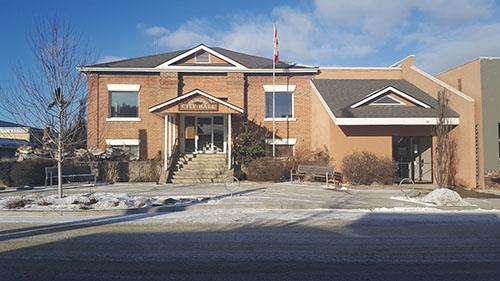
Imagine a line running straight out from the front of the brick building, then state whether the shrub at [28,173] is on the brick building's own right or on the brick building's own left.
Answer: on the brick building's own right

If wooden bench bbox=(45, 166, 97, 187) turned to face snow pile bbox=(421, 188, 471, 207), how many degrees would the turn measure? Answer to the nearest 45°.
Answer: approximately 45° to its left

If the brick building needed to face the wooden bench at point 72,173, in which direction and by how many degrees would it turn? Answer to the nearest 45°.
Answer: approximately 45° to its right

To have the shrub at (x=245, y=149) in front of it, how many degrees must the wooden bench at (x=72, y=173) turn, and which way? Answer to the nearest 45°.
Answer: approximately 90° to its left

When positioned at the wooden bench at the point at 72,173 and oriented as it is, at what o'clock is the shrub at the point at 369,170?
The shrub is roughly at 10 o'clock from the wooden bench.

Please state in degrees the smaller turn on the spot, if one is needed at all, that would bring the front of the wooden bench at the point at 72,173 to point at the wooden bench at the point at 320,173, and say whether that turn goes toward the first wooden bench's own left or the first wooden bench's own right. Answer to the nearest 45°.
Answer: approximately 45° to the first wooden bench's own left

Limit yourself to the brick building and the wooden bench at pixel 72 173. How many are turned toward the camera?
2

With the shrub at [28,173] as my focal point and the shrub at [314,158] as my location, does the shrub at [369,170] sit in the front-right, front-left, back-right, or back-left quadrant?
back-left
